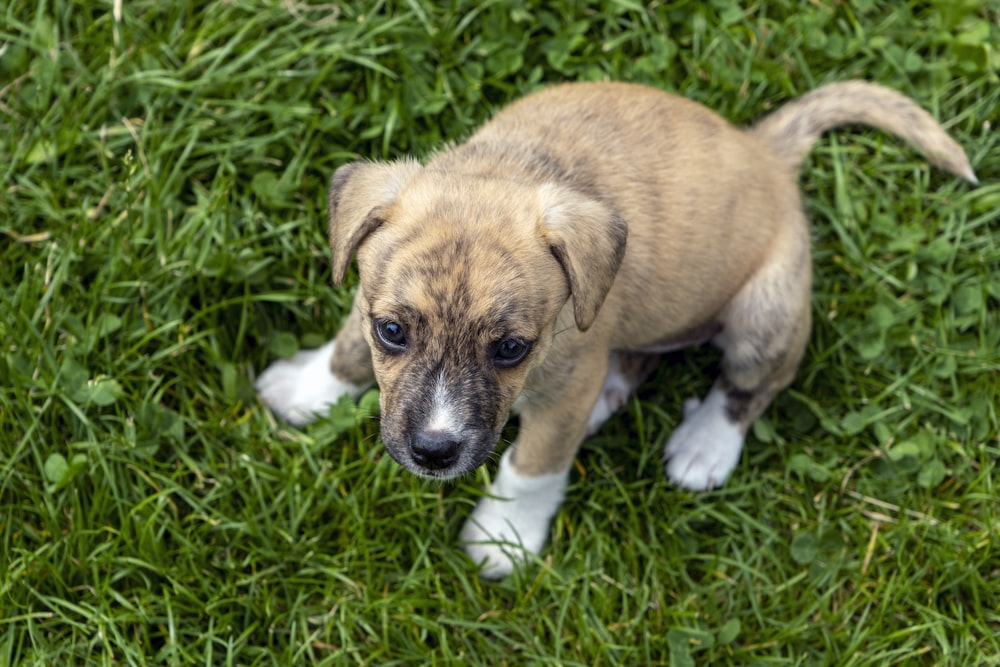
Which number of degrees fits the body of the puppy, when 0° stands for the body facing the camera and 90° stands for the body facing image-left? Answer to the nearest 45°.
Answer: approximately 45°
